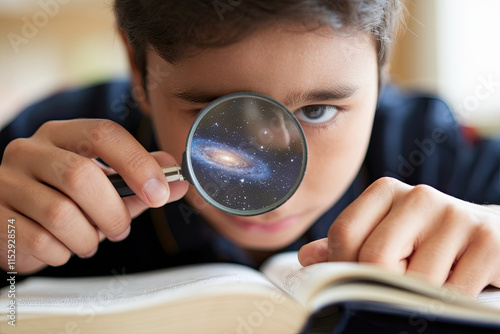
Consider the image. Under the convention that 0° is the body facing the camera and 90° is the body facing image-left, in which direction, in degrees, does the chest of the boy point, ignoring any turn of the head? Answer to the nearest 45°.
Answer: approximately 0°
